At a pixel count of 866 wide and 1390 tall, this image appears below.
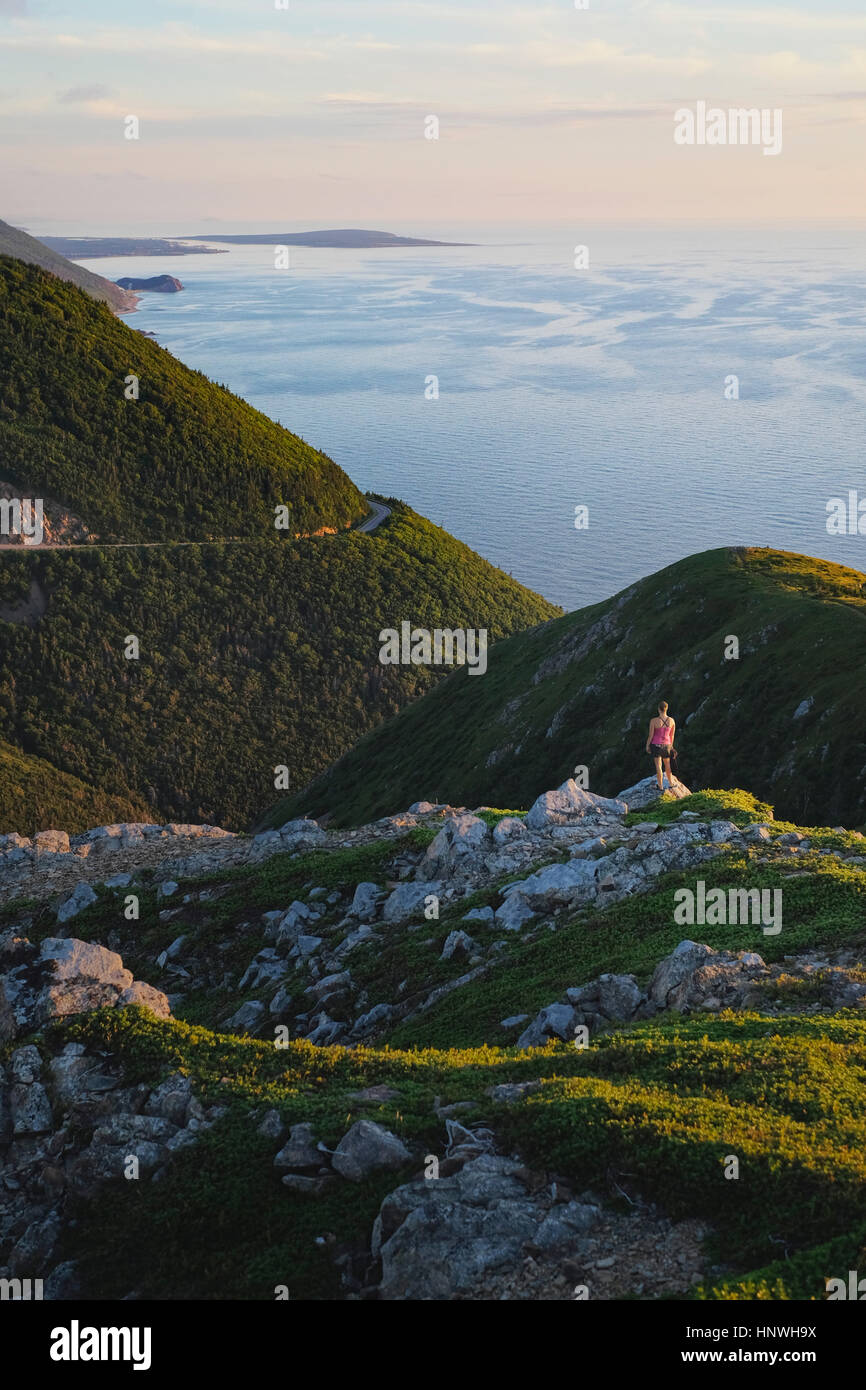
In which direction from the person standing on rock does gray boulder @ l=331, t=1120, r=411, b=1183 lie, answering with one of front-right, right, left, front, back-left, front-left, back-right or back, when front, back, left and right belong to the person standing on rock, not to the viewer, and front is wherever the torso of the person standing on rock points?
back

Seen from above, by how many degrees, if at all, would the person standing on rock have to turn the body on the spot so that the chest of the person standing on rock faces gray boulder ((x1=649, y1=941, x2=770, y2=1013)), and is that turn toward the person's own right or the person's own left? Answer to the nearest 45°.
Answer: approximately 180°

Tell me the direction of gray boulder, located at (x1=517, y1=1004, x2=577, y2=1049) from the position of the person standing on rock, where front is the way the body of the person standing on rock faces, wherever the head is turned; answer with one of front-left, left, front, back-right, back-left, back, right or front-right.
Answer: back

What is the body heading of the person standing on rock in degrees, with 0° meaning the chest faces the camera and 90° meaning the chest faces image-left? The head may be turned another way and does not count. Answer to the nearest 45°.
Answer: approximately 180°

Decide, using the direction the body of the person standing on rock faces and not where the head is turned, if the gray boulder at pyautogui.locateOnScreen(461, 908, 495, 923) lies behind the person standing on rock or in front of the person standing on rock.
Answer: behind

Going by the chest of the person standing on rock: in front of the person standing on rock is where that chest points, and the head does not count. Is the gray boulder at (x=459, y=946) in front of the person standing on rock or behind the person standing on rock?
behind

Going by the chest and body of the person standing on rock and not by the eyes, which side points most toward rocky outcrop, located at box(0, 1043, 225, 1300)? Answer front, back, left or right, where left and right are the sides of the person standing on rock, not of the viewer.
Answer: back
